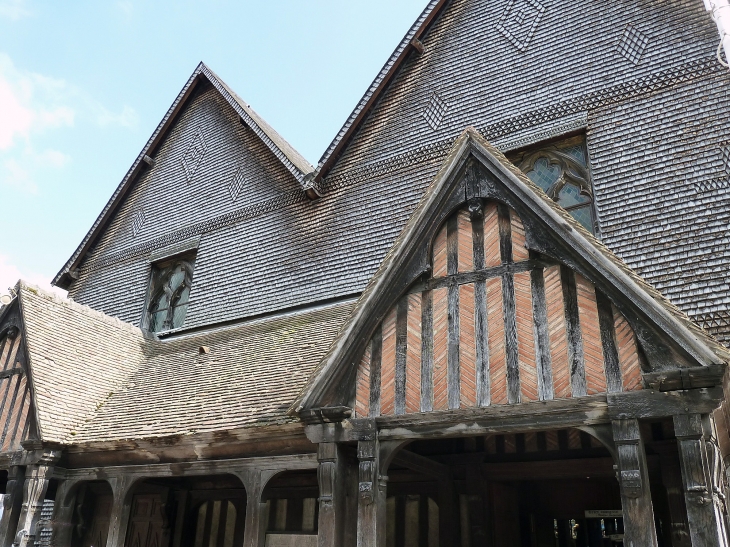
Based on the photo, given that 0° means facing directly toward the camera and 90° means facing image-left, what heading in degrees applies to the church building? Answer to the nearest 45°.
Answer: approximately 45°
